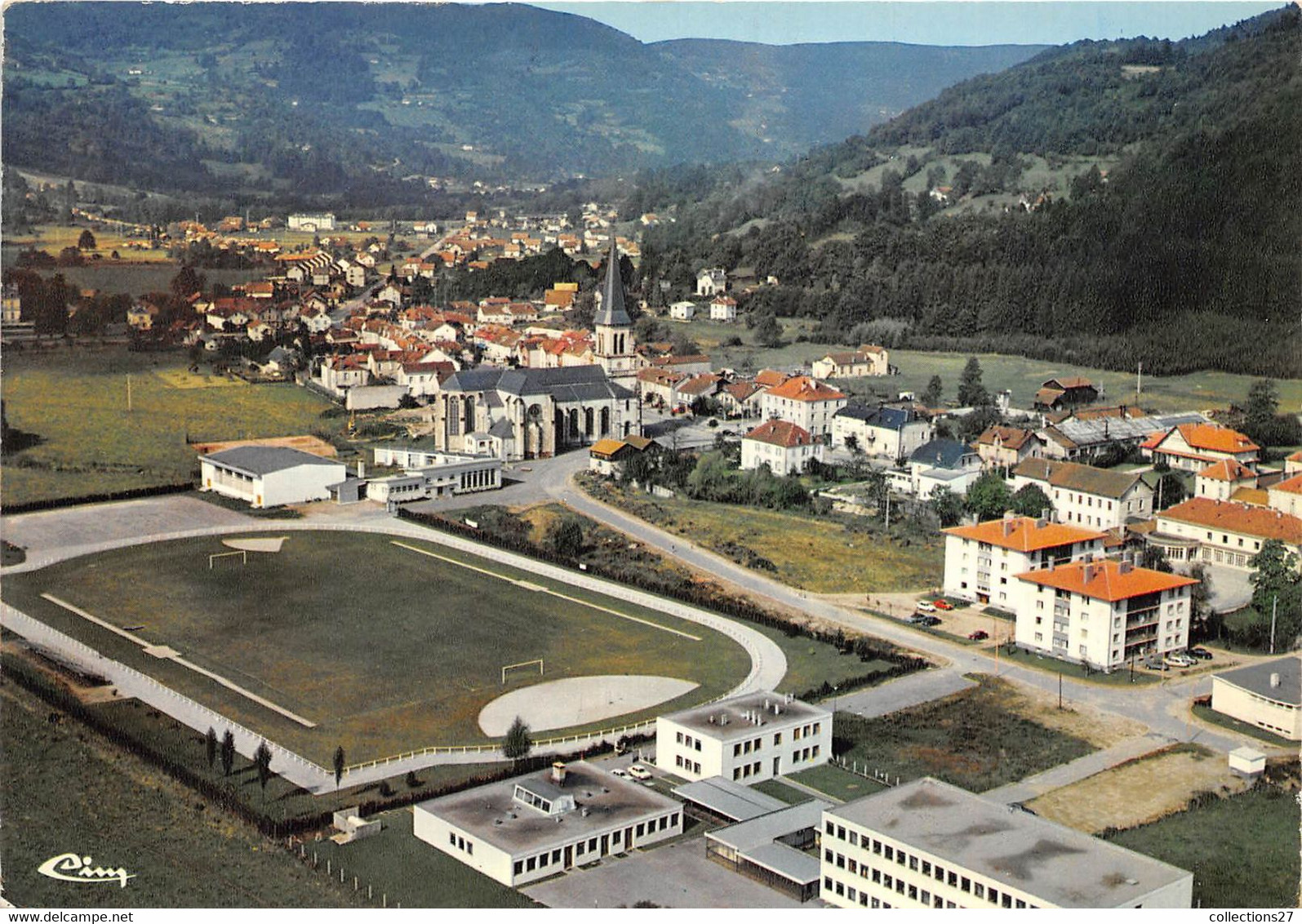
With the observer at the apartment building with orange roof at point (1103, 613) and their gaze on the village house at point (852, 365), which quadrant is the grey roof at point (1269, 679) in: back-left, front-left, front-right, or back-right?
back-right

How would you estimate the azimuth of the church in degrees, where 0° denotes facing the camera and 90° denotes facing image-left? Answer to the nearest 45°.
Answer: approximately 225°

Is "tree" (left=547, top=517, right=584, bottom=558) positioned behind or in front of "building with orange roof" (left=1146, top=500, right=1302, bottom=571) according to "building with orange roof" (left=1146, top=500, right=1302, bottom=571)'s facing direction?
in front

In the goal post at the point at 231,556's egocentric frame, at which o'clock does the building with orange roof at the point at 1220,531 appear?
The building with orange roof is roughly at 11 o'clock from the goal post.

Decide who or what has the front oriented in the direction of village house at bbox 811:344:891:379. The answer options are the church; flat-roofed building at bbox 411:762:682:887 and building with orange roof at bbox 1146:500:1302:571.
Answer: the church

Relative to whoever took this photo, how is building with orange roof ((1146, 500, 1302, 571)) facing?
facing the viewer and to the left of the viewer

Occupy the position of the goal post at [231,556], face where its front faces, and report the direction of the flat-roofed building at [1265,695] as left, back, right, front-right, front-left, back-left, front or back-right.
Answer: front

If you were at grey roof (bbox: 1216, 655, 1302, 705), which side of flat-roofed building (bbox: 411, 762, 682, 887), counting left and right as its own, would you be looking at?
left

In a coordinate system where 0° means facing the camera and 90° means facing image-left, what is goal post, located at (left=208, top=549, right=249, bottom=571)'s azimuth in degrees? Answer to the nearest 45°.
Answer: approximately 315°

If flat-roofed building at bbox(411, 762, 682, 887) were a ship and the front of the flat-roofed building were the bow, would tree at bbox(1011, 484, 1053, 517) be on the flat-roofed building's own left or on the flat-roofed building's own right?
on the flat-roofed building's own left

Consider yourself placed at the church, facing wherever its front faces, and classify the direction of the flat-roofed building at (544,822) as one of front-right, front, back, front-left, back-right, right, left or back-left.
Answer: back-right

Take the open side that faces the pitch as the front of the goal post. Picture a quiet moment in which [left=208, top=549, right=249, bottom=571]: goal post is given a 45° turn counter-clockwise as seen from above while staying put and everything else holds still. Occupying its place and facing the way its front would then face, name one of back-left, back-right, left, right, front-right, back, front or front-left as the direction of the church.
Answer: front-left

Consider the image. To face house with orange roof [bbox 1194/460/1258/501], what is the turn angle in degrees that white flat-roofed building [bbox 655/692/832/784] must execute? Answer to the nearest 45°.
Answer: approximately 90° to its left

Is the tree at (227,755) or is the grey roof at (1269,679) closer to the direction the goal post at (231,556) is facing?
the grey roof
